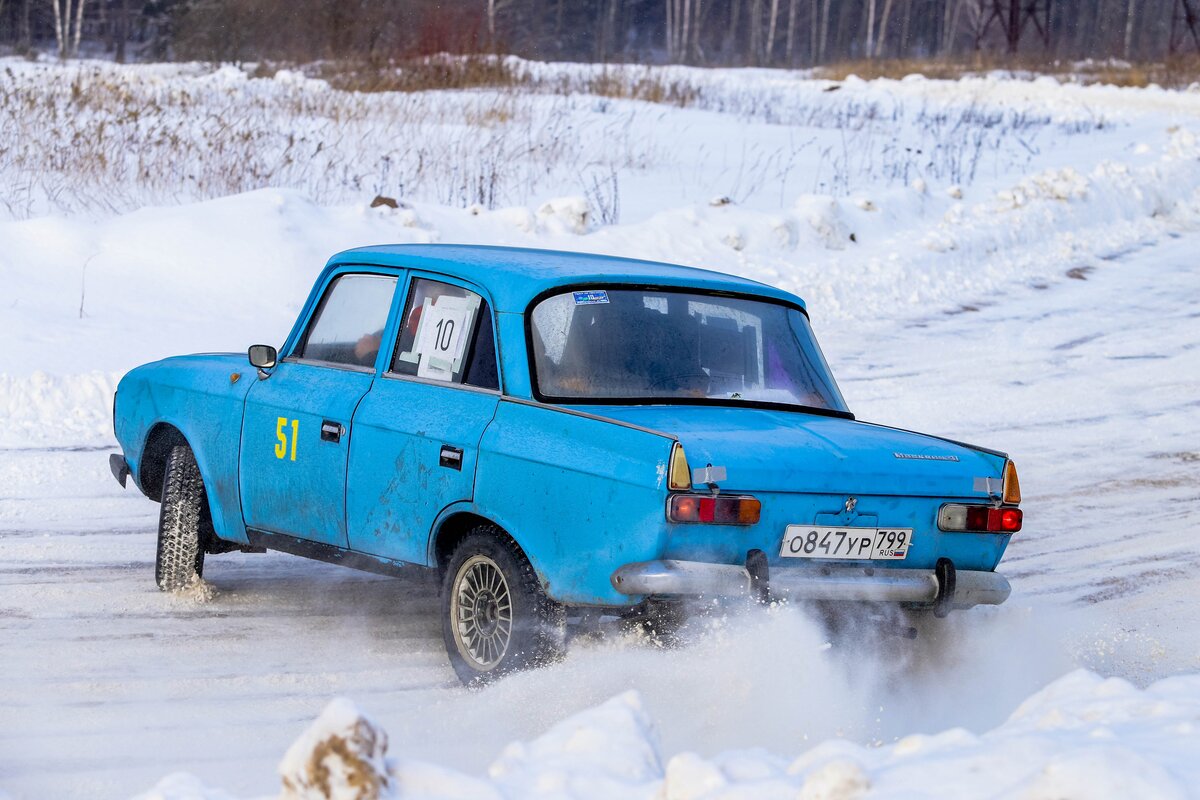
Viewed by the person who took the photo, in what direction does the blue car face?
facing away from the viewer and to the left of the viewer
